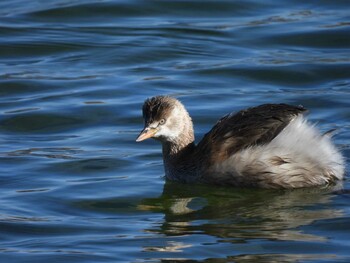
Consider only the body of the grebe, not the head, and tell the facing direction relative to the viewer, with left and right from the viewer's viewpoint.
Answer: facing to the left of the viewer
